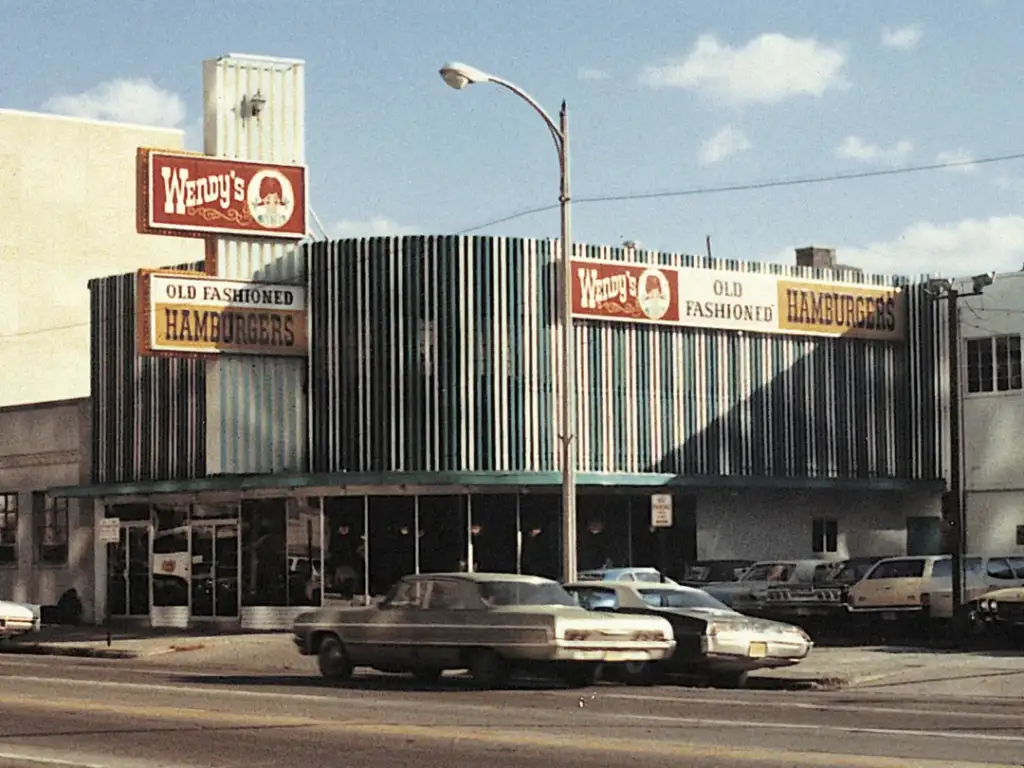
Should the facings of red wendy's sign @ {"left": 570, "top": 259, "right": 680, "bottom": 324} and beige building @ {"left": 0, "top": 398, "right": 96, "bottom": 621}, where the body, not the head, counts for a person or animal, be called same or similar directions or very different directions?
same or similar directions

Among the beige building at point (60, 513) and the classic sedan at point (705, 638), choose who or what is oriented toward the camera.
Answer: the beige building

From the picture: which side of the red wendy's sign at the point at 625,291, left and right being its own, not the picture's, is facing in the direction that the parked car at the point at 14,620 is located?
right

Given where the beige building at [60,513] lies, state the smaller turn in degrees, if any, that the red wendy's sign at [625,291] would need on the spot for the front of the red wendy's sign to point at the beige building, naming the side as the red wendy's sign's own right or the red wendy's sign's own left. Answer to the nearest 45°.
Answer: approximately 135° to the red wendy's sign's own right

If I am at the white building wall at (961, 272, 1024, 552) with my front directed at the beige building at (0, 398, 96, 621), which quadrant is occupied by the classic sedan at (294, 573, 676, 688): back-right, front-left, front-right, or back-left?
front-left

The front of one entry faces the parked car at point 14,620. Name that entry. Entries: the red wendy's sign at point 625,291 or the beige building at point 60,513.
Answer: the beige building

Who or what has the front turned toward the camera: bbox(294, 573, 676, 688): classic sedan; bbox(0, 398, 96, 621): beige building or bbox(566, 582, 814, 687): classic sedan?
the beige building

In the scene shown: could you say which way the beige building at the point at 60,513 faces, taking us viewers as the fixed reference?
facing the viewer

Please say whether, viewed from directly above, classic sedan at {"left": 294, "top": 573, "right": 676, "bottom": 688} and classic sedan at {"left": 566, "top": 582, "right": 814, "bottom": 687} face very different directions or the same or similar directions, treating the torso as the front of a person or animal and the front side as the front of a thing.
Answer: same or similar directions
